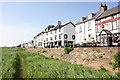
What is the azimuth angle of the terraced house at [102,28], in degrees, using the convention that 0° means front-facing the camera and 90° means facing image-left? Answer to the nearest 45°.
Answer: approximately 45°
